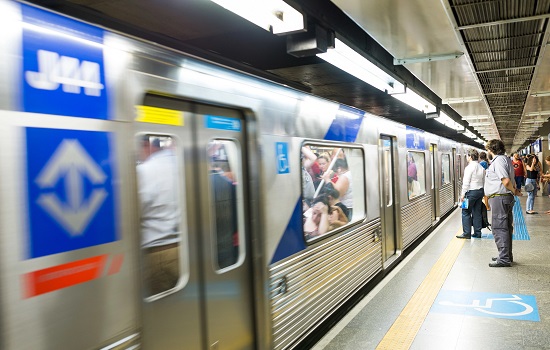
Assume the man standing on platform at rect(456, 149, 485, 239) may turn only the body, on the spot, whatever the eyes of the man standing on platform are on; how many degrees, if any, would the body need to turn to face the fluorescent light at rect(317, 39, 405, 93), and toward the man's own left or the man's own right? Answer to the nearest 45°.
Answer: approximately 135° to the man's own left

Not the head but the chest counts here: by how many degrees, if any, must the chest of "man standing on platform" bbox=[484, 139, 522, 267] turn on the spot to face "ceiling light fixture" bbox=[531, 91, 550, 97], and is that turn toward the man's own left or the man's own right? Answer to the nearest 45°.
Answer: approximately 90° to the man's own right

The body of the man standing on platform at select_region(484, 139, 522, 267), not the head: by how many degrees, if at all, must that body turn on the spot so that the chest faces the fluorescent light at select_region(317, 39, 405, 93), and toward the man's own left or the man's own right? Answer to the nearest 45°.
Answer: approximately 45° to the man's own left

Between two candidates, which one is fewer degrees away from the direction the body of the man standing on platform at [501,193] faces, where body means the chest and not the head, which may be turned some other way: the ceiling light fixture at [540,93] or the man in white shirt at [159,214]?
the man in white shirt

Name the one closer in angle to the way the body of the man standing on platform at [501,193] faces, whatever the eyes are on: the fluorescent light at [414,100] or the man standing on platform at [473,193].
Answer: the fluorescent light

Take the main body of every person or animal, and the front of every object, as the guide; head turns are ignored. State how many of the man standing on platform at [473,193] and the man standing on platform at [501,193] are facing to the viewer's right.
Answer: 0

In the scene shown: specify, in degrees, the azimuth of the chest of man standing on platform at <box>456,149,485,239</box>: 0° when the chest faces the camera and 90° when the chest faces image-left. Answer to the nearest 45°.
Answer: approximately 135°

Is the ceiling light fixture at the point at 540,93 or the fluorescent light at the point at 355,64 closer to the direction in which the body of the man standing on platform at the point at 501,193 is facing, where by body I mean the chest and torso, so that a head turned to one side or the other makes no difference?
the fluorescent light

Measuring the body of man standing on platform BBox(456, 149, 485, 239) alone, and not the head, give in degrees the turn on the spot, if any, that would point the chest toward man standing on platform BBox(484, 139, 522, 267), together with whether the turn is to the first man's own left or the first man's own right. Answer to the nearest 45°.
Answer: approximately 135° to the first man's own left

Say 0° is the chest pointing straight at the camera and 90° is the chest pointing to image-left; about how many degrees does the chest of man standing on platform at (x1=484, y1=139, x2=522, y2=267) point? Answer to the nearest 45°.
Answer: approximately 90°
